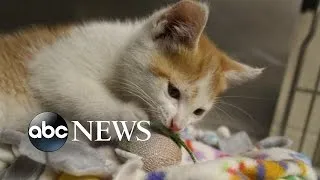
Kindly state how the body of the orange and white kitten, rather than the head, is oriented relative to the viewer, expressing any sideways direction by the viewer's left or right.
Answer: facing to the right of the viewer
